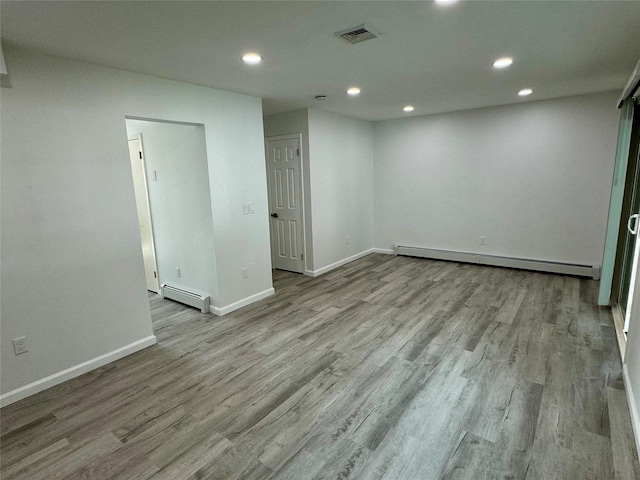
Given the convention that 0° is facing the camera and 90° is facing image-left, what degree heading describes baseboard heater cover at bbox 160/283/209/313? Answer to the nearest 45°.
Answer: approximately 45°

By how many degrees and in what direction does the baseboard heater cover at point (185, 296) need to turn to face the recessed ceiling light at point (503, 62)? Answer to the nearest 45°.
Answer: approximately 90° to its left

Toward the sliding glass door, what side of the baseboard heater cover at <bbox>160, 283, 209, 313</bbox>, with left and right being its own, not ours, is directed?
left

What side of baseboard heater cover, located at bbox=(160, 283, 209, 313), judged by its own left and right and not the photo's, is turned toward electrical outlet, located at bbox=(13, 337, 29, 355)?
front

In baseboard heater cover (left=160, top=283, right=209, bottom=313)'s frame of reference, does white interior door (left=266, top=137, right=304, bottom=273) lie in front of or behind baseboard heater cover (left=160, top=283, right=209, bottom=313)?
behind
